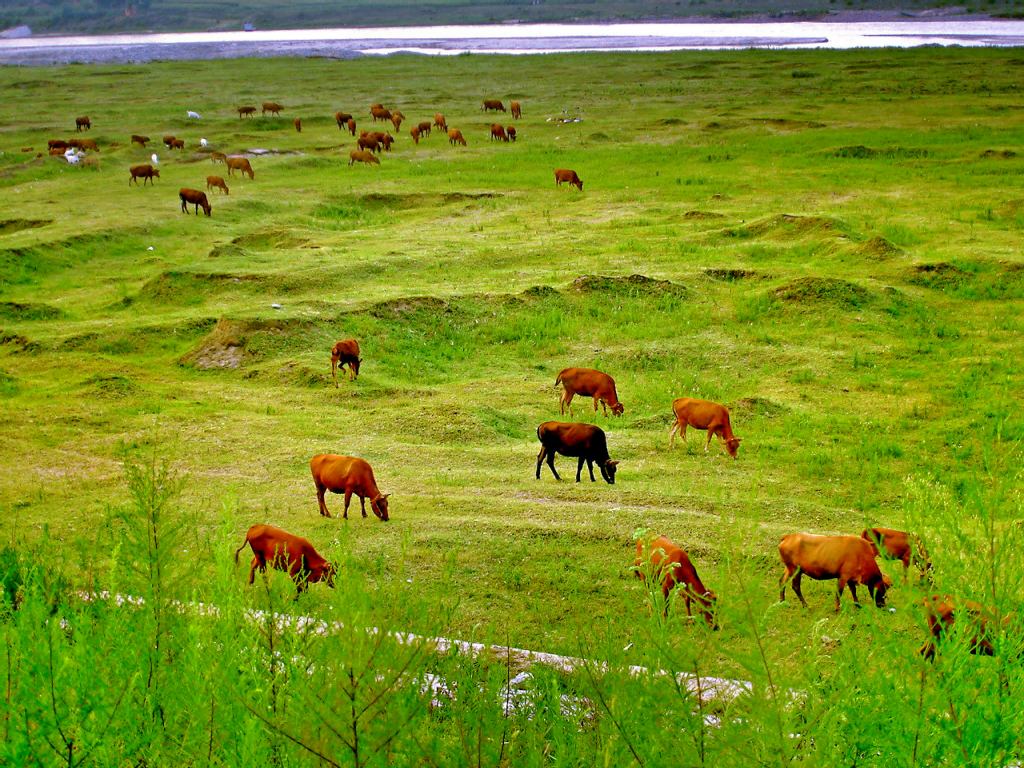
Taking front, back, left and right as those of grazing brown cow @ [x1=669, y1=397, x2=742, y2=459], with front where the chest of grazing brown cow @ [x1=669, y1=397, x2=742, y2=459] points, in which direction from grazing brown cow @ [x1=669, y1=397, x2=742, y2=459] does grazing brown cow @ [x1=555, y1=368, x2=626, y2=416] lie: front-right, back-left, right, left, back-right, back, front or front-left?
back

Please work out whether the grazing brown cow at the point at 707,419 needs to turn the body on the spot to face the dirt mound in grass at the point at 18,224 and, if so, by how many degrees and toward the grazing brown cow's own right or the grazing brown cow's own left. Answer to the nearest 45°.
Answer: approximately 180°

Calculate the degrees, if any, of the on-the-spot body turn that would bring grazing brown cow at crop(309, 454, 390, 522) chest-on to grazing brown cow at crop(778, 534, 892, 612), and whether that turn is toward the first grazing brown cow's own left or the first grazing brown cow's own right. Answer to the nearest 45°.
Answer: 0° — it already faces it

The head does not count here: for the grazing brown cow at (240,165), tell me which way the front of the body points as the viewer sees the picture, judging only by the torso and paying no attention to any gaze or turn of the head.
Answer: to the viewer's right

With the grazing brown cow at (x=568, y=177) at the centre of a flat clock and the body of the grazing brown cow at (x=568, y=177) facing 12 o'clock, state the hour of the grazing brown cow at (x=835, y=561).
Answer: the grazing brown cow at (x=835, y=561) is roughly at 3 o'clock from the grazing brown cow at (x=568, y=177).

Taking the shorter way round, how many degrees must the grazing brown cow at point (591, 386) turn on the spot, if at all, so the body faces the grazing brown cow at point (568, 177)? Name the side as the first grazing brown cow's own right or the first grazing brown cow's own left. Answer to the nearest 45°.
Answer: approximately 90° to the first grazing brown cow's own left

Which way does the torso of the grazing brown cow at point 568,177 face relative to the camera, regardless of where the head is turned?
to the viewer's right

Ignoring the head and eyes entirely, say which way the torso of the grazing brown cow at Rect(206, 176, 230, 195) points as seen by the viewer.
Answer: to the viewer's right

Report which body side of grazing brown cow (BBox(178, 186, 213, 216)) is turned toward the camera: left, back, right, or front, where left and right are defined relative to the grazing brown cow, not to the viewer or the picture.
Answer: right

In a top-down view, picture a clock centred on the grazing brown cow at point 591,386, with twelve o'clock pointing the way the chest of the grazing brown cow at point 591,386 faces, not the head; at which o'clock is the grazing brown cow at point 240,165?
the grazing brown cow at point 240,165 is roughly at 8 o'clock from the grazing brown cow at point 591,386.

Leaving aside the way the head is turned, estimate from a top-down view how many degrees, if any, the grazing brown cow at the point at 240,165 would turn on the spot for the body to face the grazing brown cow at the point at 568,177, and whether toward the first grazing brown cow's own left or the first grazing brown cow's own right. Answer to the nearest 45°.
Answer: approximately 45° to the first grazing brown cow's own right

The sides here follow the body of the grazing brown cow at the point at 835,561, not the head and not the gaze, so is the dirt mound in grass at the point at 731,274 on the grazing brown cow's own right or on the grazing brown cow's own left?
on the grazing brown cow's own left

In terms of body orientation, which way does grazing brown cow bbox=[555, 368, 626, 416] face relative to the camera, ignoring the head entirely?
to the viewer's right
